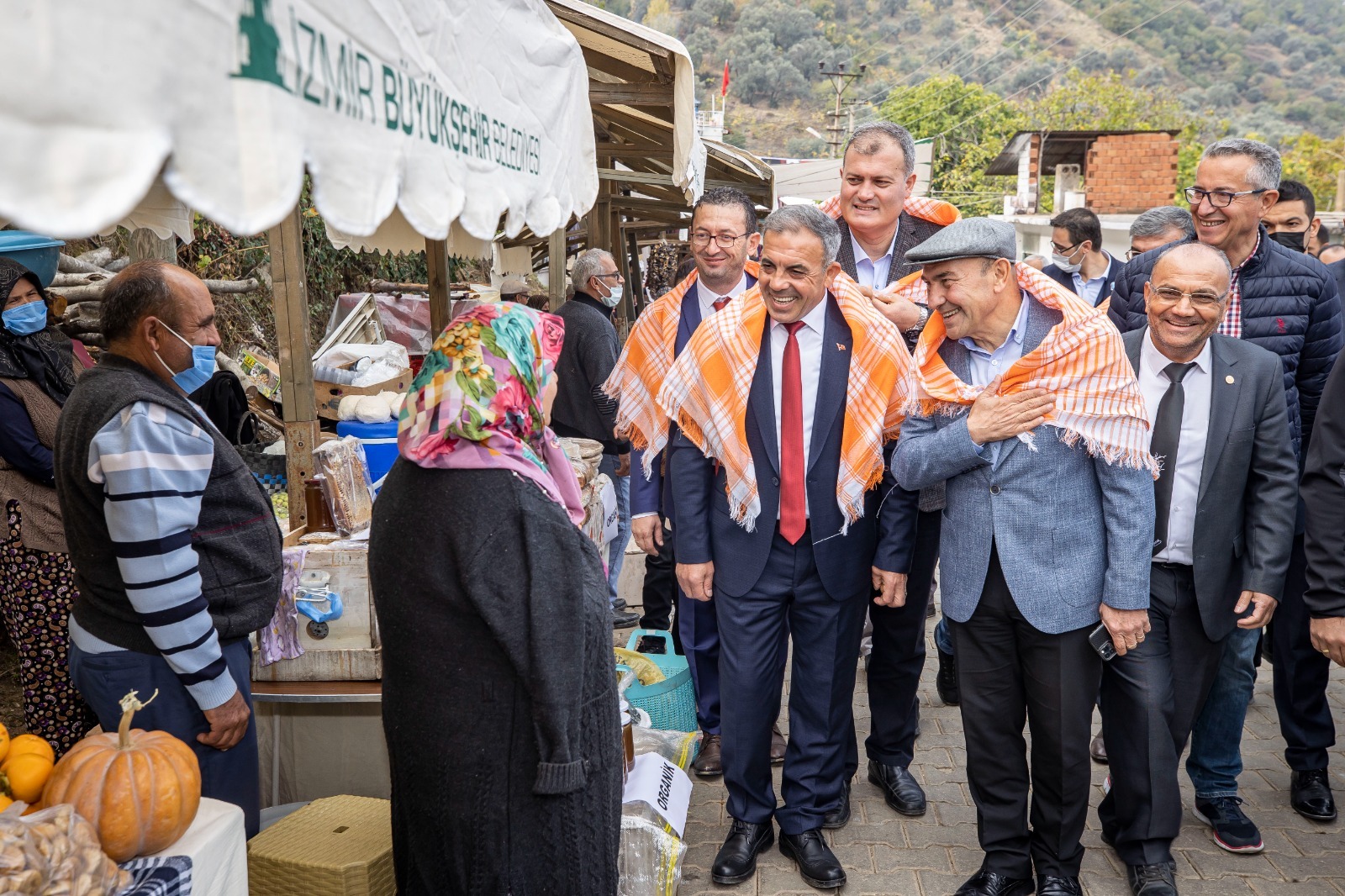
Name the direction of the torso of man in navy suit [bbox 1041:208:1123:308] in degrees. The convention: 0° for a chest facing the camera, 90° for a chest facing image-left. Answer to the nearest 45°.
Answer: approximately 45°

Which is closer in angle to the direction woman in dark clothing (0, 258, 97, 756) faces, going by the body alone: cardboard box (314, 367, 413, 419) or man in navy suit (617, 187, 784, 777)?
the man in navy suit

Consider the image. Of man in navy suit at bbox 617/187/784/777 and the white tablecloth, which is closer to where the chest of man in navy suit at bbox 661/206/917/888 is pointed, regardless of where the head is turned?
the white tablecloth

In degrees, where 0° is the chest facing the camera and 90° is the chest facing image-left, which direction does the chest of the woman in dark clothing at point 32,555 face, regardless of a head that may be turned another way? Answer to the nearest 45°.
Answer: approximately 315°

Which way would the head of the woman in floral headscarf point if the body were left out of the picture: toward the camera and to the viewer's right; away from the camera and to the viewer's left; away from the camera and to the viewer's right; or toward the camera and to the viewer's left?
away from the camera and to the viewer's right

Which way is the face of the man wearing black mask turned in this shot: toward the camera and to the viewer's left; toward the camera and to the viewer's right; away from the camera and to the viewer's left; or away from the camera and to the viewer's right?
toward the camera and to the viewer's left

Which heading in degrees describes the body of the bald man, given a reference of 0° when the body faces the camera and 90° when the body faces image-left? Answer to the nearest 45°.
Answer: approximately 45°

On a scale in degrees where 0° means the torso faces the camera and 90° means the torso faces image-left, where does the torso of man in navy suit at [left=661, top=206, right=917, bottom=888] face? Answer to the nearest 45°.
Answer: approximately 0°

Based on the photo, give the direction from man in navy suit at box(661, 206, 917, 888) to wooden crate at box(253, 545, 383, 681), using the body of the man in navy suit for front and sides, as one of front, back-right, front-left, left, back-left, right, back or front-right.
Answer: right

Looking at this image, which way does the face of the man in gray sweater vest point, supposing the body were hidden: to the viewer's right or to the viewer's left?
to the viewer's right

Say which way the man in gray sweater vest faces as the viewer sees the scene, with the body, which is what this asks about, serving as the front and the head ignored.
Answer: to the viewer's right

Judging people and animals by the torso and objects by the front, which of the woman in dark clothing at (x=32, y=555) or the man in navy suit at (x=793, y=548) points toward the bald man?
the woman in dark clothing

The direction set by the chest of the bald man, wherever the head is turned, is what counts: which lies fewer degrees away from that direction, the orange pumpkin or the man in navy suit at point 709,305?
the orange pumpkin
